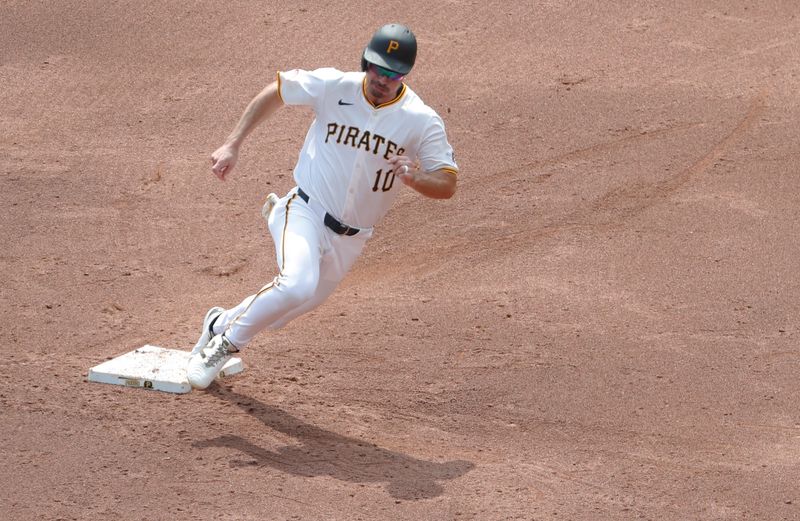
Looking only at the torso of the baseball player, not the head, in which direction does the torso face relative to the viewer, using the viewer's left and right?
facing the viewer and to the right of the viewer
